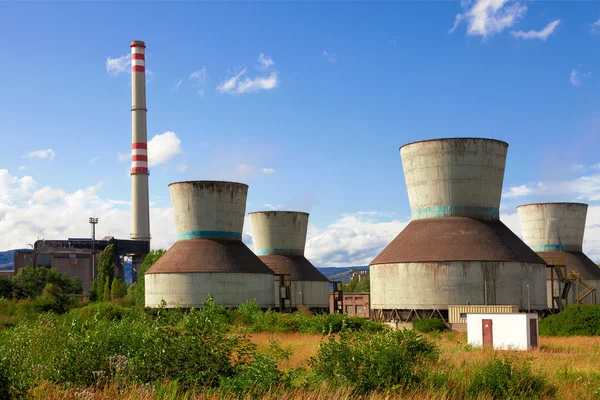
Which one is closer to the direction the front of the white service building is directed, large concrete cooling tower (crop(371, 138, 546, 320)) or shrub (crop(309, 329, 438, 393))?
the shrub

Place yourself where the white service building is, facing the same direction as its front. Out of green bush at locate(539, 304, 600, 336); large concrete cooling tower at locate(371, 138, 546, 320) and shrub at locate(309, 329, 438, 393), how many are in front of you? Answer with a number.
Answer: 1

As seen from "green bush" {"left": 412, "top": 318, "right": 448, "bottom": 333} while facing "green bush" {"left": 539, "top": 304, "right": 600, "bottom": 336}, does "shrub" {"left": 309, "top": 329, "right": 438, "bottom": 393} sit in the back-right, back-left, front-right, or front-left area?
back-right

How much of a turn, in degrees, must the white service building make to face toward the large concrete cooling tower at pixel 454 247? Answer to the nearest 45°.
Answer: approximately 180°

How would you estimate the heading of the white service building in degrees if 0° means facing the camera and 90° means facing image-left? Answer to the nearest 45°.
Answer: approximately 0°

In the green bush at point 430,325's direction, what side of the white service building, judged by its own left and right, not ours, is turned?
back
